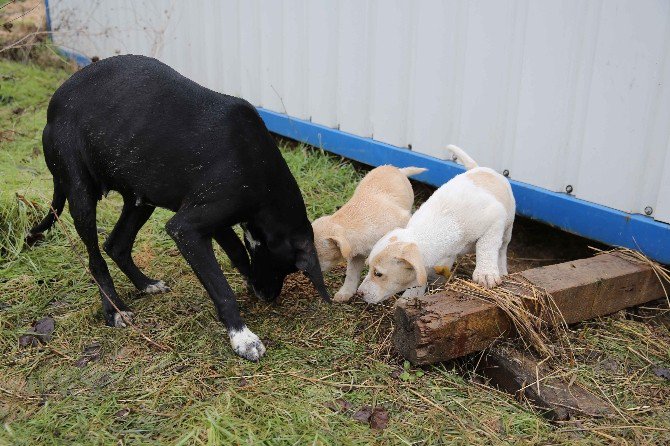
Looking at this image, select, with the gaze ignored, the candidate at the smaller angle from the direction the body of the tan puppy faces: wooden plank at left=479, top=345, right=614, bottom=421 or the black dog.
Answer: the black dog

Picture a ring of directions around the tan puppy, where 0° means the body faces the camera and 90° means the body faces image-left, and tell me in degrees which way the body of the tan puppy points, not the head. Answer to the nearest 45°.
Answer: approximately 45°

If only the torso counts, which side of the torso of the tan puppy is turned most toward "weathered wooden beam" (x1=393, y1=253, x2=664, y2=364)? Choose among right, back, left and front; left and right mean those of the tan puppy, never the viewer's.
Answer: left

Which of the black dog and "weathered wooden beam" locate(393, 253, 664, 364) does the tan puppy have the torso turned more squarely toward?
the black dog

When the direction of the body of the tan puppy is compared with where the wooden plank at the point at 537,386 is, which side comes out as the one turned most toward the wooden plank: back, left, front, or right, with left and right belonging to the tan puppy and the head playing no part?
left

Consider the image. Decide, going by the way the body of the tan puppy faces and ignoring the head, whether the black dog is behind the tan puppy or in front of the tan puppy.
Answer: in front

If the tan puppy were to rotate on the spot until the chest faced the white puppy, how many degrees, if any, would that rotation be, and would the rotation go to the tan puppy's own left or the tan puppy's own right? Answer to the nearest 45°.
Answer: approximately 90° to the tan puppy's own left
